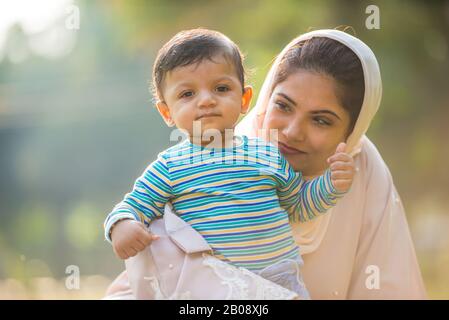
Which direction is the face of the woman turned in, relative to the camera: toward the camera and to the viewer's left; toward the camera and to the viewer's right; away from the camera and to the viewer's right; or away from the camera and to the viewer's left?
toward the camera and to the viewer's left

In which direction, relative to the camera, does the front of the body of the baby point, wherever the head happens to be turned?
toward the camera

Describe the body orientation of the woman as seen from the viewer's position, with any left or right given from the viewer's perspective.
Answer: facing the viewer and to the left of the viewer
